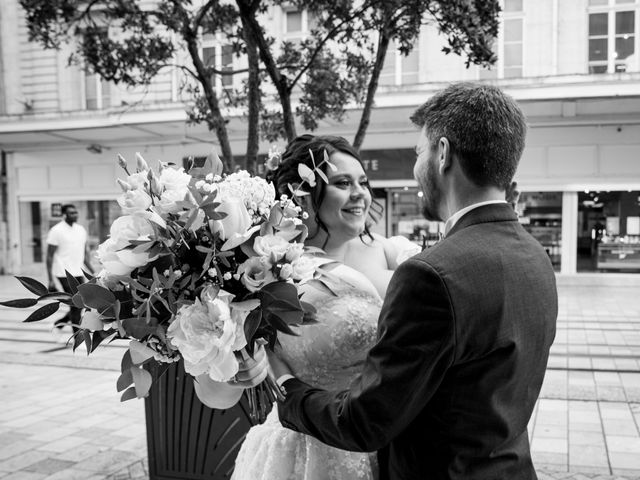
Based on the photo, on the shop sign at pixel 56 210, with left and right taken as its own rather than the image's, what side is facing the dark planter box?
front

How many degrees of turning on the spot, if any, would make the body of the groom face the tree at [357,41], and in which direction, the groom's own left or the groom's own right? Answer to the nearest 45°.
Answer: approximately 45° to the groom's own right

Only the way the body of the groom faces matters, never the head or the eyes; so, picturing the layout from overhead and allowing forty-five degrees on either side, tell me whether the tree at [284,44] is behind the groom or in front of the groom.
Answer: in front

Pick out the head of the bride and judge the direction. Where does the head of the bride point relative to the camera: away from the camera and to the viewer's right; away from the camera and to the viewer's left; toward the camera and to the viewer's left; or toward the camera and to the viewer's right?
toward the camera and to the viewer's right

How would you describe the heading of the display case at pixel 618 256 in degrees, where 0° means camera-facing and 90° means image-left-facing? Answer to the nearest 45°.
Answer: approximately 0°

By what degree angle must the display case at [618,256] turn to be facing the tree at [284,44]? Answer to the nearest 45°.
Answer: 0° — it already faces it

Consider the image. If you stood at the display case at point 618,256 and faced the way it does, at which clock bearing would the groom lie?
The groom is roughly at 12 o'clock from the display case.

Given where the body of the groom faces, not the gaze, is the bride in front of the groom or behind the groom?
in front

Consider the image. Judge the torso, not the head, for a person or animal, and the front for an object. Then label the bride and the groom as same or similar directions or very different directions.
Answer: very different directions

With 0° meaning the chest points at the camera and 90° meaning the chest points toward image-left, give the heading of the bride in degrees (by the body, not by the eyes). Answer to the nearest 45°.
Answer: approximately 315°

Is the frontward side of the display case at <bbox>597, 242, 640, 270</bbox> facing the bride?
yes
